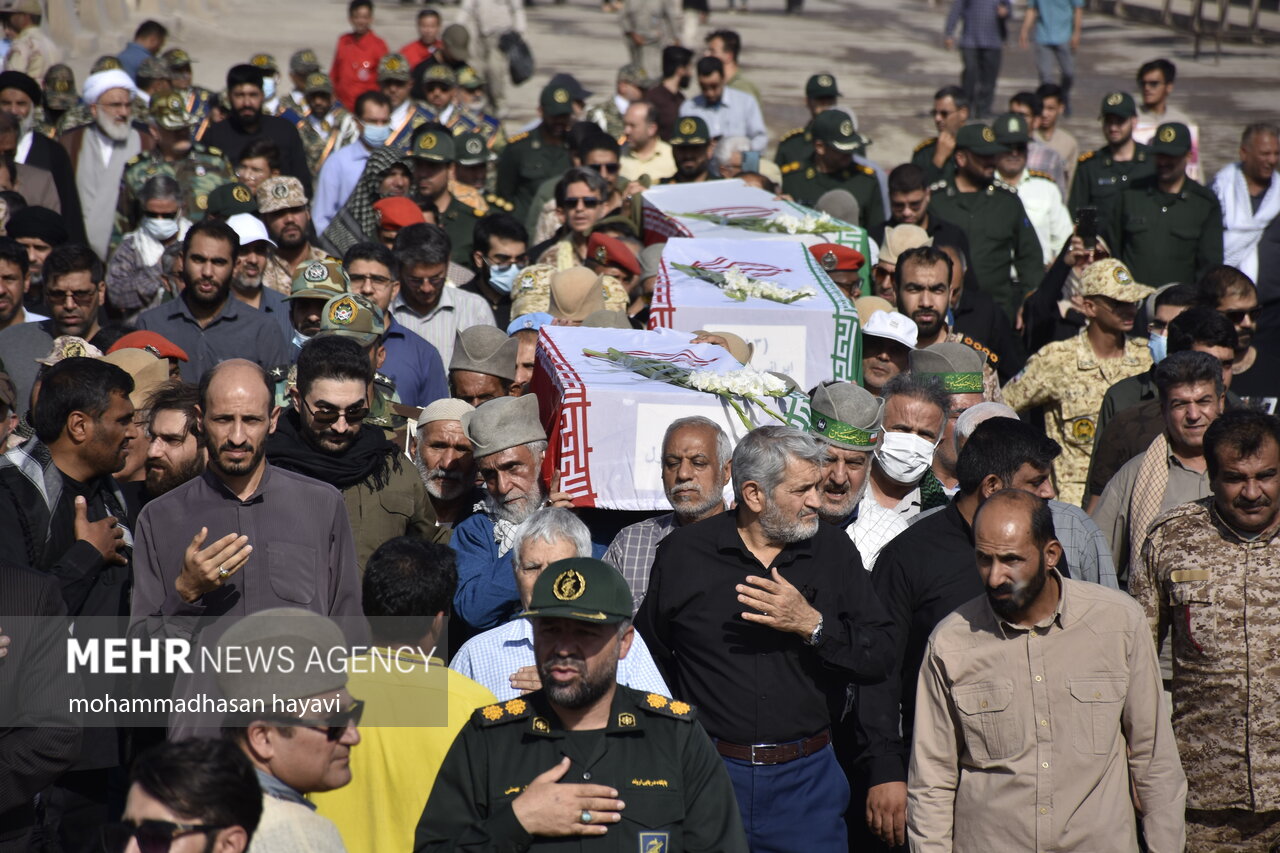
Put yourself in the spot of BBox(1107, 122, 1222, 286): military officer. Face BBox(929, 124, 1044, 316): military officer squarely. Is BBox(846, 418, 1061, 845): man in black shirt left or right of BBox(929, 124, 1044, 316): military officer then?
left

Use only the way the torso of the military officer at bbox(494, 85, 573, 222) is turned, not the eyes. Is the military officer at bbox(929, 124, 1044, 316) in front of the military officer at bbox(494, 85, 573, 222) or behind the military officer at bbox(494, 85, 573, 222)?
in front

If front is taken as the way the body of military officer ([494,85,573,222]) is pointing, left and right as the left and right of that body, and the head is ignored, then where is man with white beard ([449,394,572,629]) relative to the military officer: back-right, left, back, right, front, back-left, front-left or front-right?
front-right

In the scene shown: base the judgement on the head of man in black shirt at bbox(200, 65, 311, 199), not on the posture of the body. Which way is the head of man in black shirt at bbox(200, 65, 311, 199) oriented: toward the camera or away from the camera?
toward the camera

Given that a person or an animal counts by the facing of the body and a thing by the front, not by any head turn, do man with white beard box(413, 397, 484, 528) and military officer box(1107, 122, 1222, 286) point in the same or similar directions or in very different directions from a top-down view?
same or similar directions

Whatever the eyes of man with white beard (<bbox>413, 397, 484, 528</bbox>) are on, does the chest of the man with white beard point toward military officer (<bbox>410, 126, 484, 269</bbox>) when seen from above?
no

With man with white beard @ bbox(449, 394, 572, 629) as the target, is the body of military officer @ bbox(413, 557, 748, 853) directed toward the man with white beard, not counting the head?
no

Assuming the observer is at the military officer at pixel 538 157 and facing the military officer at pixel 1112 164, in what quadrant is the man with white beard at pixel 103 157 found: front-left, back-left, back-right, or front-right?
back-right

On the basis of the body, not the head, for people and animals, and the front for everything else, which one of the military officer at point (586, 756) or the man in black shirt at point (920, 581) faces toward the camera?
the military officer

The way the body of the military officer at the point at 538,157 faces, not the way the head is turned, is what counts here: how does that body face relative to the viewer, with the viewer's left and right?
facing the viewer and to the right of the viewer

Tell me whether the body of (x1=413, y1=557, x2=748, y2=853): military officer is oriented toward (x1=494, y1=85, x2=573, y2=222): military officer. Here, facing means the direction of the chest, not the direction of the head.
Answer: no

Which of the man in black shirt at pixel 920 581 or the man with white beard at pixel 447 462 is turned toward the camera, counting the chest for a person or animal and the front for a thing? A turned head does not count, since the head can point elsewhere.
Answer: the man with white beard

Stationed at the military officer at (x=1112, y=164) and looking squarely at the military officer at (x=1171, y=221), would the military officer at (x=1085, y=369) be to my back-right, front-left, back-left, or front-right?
front-right

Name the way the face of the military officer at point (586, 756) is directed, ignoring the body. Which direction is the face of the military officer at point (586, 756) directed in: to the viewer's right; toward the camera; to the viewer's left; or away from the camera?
toward the camera

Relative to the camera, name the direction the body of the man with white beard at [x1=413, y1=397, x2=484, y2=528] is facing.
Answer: toward the camera

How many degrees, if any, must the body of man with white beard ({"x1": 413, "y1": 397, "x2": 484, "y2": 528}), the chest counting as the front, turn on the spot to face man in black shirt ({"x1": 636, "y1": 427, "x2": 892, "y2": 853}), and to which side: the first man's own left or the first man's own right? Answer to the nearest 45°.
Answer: approximately 45° to the first man's own left

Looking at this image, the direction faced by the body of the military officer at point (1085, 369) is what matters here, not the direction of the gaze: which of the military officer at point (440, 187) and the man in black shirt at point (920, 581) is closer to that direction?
the man in black shirt

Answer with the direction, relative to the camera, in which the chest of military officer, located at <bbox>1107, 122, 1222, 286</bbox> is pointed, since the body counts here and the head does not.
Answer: toward the camera
